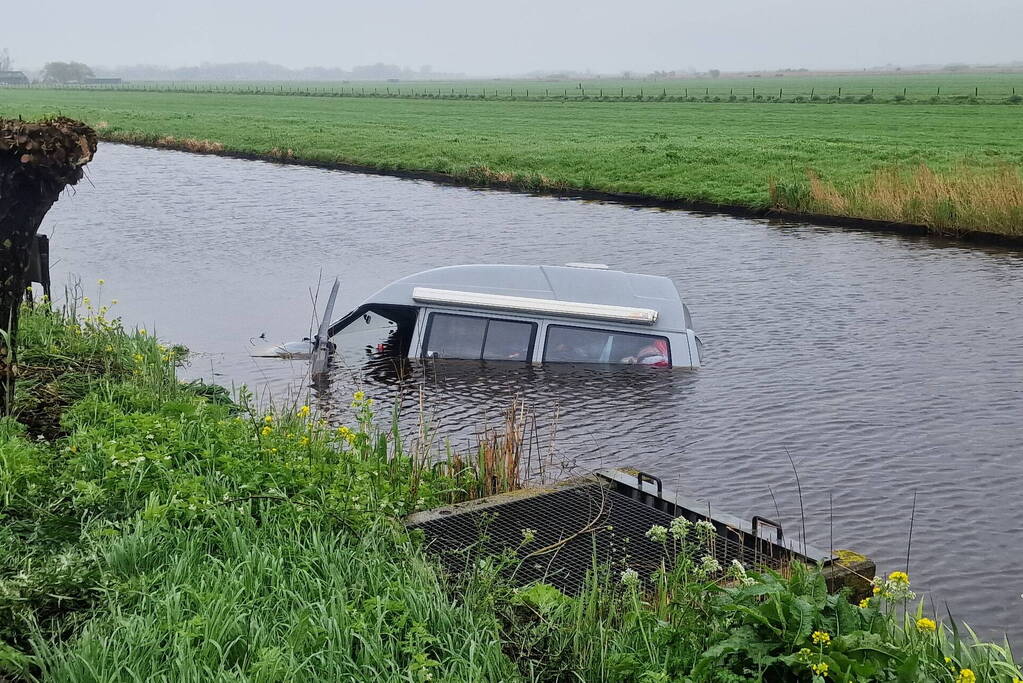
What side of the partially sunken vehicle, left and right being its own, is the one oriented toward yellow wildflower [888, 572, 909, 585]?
left

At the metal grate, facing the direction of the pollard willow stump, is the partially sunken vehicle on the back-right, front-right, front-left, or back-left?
front-right

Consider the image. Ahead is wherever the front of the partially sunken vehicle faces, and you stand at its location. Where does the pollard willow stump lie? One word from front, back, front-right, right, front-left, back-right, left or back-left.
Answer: front-left

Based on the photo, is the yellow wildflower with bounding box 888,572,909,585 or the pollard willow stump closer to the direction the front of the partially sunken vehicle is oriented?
the pollard willow stump

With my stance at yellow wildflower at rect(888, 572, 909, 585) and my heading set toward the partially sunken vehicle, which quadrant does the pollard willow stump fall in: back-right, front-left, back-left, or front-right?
front-left

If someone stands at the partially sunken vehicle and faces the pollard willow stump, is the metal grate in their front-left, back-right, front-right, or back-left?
front-left

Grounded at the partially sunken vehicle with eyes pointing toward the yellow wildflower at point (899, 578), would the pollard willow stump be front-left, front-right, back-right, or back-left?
front-right

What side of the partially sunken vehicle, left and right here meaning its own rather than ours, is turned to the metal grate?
left

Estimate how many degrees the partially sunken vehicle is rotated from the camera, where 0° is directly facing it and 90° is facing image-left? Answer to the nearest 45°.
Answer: approximately 90°
